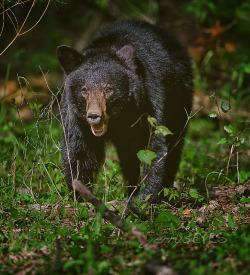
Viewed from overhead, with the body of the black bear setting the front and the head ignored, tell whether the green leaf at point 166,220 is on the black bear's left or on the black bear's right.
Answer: on the black bear's left

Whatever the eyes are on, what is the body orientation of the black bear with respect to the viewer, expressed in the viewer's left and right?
facing the viewer and to the left of the viewer

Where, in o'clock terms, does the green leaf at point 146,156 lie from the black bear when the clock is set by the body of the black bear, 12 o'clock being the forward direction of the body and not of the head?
The green leaf is roughly at 10 o'clock from the black bear.
